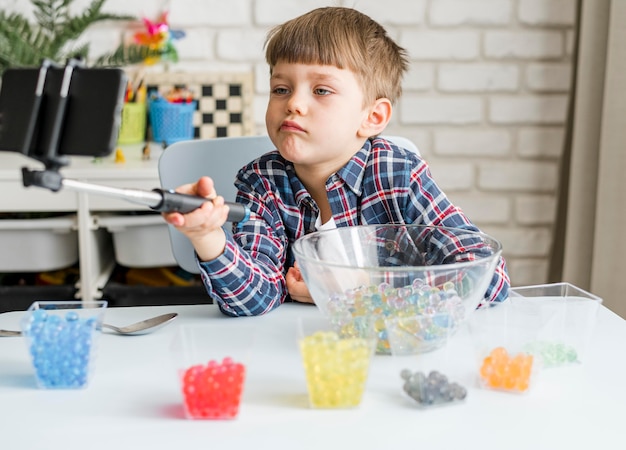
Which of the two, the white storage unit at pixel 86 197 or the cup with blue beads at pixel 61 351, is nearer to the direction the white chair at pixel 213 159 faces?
the cup with blue beads

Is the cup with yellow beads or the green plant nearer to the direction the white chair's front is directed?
the cup with yellow beads

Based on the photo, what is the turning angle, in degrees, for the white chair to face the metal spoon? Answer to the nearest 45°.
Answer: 0° — it already faces it

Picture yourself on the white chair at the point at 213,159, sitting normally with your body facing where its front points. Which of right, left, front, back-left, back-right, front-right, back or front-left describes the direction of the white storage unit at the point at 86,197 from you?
back-right

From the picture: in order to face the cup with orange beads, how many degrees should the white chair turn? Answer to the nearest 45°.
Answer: approximately 45° to its left

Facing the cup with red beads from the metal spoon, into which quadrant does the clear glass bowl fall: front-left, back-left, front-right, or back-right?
front-left

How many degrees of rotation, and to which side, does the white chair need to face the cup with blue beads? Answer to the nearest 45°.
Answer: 0° — it already faces it

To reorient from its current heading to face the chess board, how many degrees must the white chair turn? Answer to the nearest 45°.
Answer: approximately 180°

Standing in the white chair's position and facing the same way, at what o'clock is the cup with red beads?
The cup with red beads is roughly at 12 o'clock from the white chair.

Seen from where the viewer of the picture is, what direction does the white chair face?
facing the viewer

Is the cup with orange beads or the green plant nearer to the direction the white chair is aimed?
the cup with orange beads

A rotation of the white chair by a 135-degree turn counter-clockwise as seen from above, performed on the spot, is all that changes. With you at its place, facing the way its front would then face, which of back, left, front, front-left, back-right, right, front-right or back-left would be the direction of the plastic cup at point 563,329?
right

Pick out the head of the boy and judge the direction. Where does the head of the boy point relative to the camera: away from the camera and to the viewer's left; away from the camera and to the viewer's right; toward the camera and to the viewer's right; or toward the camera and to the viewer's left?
toward the camera and to the viewer's left

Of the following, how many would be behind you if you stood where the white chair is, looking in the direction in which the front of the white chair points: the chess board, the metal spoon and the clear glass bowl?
1

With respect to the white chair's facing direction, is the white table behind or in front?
in front

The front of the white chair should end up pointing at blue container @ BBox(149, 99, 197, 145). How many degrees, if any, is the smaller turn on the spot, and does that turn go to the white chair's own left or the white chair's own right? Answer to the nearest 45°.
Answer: approximately 180°

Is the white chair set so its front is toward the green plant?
no
